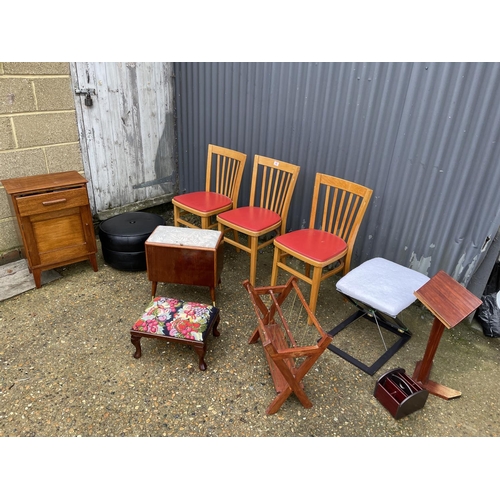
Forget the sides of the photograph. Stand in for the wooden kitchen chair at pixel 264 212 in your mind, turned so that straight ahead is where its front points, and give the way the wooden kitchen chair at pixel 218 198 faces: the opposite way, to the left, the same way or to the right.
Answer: the same way

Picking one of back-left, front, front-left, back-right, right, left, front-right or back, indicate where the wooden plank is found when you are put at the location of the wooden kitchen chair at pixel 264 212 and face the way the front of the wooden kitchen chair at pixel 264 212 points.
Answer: front-right

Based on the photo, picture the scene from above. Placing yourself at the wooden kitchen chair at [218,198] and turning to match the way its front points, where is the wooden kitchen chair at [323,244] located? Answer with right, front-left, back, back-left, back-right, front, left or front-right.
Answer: left

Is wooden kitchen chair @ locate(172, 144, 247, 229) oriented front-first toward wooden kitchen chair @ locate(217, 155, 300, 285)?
no

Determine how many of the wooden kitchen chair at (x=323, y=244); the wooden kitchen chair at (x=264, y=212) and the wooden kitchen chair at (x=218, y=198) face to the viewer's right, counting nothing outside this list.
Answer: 0

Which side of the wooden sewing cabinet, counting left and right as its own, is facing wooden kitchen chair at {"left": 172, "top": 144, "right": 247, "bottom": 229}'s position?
left

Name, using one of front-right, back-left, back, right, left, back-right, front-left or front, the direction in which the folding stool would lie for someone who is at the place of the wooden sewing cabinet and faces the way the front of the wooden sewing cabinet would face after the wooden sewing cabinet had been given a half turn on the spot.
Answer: back-right

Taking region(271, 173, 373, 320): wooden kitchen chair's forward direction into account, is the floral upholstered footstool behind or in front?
in front

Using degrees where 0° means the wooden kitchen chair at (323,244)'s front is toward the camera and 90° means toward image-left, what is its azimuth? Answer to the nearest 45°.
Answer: approximately 45°

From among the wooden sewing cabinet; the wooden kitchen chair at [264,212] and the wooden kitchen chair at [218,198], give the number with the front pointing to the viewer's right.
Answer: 0

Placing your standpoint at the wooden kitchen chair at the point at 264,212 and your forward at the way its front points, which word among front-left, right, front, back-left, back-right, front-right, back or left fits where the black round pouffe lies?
front-right

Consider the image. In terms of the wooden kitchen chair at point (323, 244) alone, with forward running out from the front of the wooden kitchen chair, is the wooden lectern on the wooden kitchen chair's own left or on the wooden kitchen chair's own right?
on the wooden kitchen chair's own left

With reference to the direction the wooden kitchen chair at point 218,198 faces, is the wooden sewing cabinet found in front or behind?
in front

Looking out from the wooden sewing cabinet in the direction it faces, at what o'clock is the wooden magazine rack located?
The wooden magazine rack is roughly at 11 o'clock from the wooden sewing cabinet.

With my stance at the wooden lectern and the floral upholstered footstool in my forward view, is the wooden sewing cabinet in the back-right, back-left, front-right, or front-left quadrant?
front-right

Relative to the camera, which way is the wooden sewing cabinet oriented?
toward the camera

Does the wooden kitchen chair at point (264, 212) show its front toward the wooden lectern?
no

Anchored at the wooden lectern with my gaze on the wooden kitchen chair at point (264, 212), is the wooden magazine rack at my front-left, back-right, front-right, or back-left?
front-left

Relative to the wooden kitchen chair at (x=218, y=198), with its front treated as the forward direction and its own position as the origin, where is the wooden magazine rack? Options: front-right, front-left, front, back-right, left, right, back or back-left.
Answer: front-left

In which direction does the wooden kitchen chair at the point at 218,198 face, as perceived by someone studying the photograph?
facing the viewer and to the left of the viewer

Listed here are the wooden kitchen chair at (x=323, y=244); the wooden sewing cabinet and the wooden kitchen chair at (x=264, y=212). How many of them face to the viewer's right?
0
